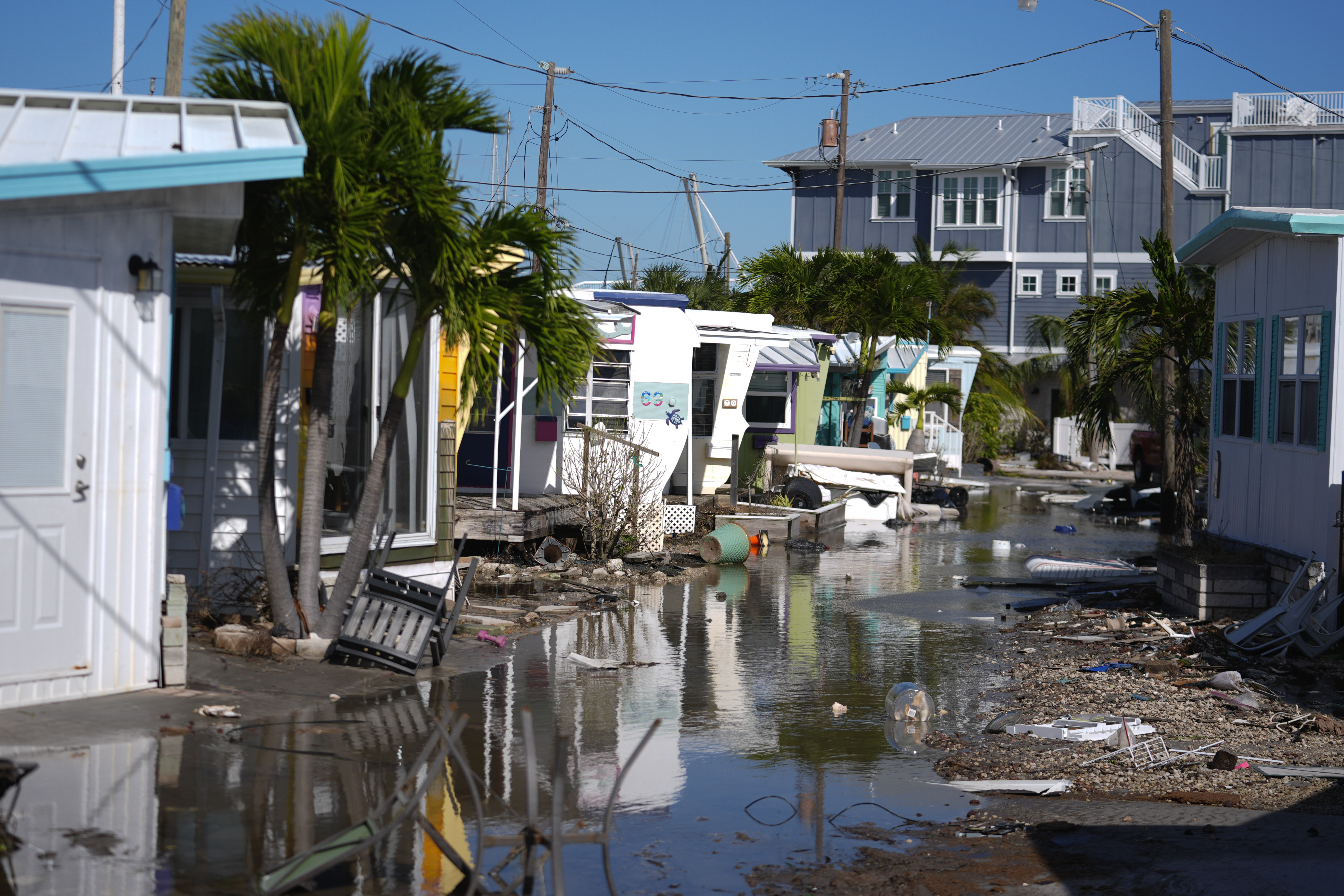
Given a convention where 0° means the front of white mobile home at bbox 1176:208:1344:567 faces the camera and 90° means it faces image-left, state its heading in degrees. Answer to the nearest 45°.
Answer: approximately 45°

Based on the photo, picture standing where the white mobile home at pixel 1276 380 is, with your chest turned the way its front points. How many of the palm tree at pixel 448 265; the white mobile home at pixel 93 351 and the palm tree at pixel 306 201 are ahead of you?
3

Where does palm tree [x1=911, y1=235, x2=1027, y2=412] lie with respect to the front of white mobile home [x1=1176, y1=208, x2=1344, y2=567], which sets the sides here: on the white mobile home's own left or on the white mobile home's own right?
on the white mobile home's own right

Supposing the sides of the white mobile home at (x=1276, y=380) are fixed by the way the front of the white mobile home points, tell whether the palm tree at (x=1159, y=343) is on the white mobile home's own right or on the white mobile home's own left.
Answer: on the white mobile home's own right

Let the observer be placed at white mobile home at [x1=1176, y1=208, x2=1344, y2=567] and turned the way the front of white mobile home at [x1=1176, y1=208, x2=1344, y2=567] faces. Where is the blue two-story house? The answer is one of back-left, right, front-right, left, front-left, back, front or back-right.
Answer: back-right

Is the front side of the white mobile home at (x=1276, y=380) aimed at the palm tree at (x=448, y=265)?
yes

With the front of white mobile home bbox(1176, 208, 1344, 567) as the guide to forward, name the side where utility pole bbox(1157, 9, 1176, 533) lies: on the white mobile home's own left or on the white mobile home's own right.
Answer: on the white mobile home's own right

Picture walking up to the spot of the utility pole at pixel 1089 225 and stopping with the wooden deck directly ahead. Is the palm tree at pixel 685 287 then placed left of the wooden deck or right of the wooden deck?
right

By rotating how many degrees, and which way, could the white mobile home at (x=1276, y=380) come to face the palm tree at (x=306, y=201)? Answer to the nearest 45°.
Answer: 0° — it already faces it

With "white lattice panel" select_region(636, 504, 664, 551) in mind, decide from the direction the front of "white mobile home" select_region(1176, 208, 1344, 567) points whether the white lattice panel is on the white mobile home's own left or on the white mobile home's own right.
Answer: on the white mobile home's own right
